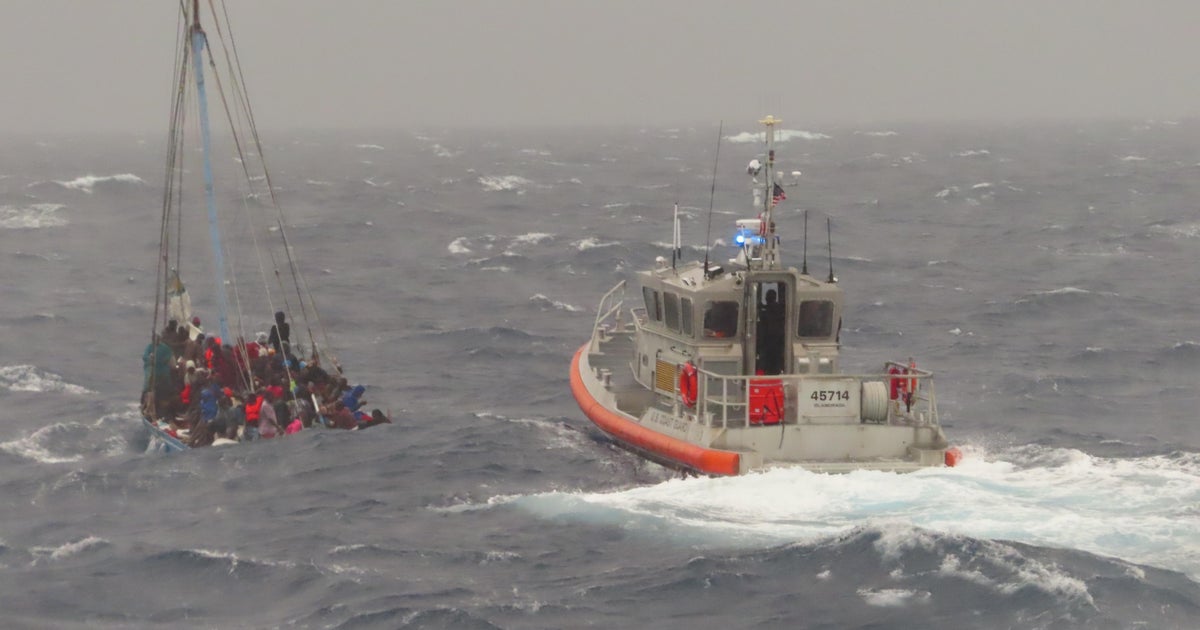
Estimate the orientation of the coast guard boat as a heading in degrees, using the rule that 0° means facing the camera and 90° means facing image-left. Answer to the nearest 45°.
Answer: approximately 135°
